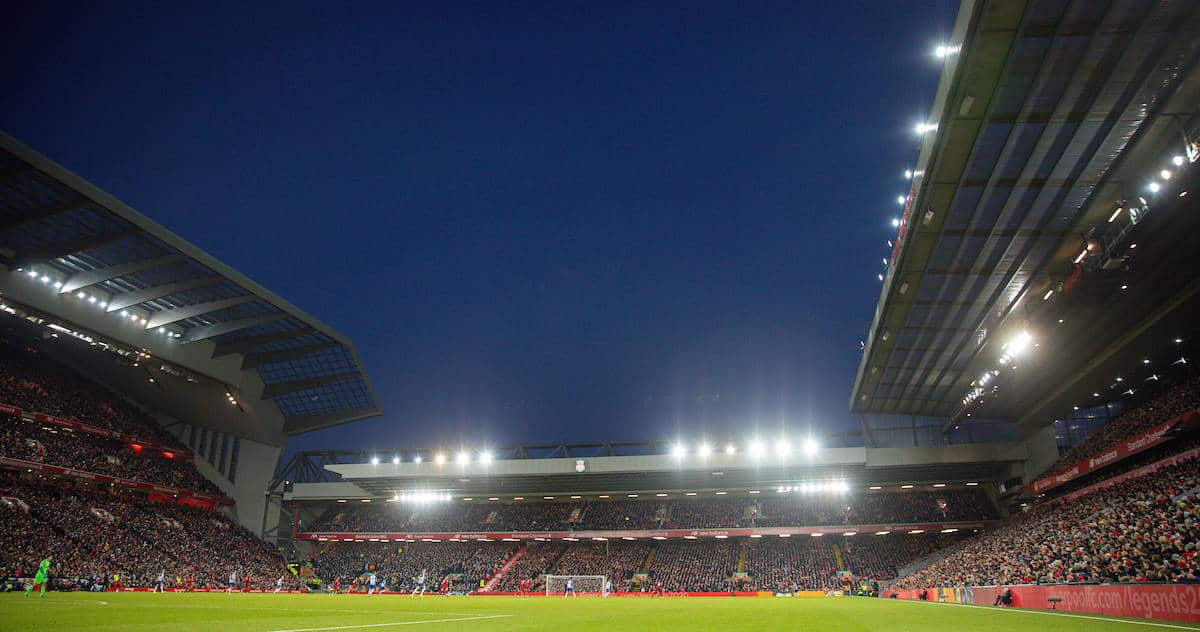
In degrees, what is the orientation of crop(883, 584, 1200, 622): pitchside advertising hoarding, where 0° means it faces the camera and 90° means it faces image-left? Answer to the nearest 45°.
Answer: approximately 45°
